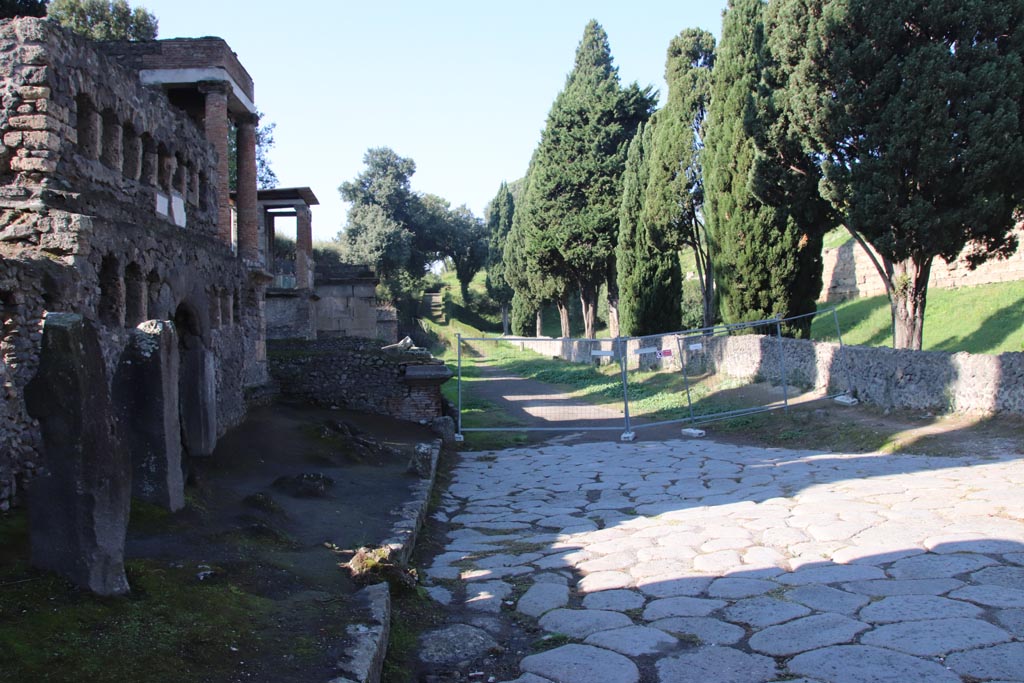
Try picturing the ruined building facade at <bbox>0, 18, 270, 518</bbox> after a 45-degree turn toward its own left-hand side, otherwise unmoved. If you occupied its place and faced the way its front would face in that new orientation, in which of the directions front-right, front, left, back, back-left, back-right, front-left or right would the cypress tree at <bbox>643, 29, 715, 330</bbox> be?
front-left

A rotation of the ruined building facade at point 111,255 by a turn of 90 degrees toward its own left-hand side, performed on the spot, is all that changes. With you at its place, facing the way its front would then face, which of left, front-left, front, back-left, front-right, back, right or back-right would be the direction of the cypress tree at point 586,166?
front

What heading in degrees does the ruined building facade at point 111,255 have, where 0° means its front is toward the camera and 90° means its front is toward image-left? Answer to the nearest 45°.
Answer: approximately 315°

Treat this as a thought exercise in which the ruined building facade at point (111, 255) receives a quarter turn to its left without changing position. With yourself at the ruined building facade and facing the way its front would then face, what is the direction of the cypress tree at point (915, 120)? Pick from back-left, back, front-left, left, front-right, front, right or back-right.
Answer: front-right

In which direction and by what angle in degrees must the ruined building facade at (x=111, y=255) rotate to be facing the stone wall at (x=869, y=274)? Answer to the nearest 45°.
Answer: approximately 90° to its left

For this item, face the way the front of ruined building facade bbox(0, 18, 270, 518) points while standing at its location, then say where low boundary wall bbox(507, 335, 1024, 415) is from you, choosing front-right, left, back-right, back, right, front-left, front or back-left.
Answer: front-left

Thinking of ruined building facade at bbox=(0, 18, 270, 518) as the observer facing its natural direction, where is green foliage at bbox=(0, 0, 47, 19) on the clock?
The green foliage is roughly at 7 o'clock from the ruined building facade.

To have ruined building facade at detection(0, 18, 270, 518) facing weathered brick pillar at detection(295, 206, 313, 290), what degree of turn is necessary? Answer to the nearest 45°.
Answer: approximately 135° to its left

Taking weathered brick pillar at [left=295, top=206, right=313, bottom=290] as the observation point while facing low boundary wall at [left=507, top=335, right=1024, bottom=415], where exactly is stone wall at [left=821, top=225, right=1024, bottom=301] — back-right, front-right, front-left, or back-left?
front-left

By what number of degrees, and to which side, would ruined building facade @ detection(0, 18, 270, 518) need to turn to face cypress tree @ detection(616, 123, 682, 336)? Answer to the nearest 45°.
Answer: approximately 90° to its left

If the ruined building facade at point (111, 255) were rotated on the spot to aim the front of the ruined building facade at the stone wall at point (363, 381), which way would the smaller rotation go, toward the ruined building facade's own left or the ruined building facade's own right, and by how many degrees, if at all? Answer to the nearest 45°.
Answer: approximately 90° to the ruined building facade's own left

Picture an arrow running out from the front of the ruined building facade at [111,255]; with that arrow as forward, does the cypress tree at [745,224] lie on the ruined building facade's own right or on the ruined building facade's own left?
on the ruined building facade's own left

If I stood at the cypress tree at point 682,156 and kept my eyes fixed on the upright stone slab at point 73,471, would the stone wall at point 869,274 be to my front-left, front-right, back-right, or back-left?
back-left
